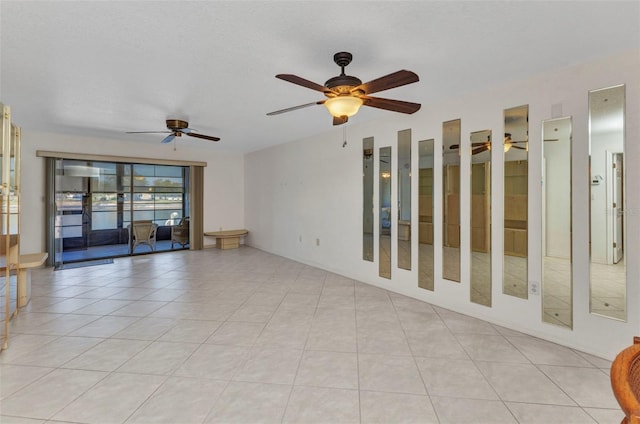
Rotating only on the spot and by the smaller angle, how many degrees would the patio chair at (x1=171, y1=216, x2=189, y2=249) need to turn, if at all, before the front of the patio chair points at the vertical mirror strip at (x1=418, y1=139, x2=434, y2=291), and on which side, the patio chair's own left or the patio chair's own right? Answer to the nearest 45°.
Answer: approximately 135° to the patio chair's own left

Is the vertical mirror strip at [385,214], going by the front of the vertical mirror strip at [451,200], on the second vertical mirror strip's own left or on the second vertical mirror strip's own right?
on the second vertical mirror strip's own right

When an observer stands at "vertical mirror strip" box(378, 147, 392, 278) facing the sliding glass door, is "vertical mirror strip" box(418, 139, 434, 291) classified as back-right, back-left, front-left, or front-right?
back-left

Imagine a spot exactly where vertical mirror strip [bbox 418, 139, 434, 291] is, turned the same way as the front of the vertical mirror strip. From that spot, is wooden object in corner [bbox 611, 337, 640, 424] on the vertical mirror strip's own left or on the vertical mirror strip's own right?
on the vertical mirror strip's own left

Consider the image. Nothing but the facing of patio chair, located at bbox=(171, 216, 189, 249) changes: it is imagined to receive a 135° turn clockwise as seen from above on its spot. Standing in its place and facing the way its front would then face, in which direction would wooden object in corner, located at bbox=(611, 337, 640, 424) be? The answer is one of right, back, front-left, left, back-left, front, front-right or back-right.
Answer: back-right

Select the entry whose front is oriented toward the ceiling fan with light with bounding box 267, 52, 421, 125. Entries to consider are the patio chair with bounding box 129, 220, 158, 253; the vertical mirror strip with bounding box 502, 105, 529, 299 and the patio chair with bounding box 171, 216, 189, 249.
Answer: the vertical mirror strip

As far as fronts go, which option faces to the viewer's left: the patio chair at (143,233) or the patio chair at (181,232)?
the patio chair at (181,232)

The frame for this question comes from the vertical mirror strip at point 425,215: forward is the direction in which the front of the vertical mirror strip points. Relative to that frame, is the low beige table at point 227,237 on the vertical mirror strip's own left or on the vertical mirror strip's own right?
on the vertical mirror strip's own right

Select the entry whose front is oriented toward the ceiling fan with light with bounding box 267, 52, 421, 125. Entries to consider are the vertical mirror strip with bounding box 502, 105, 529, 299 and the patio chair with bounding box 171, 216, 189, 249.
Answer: the vertical mirror strip

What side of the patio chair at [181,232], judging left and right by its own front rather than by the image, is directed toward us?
left

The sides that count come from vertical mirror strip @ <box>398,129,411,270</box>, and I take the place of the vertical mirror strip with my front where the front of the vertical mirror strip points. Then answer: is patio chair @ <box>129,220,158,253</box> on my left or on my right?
on my right

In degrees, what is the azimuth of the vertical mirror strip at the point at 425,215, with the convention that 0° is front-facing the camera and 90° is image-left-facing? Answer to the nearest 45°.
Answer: approximately 45°
